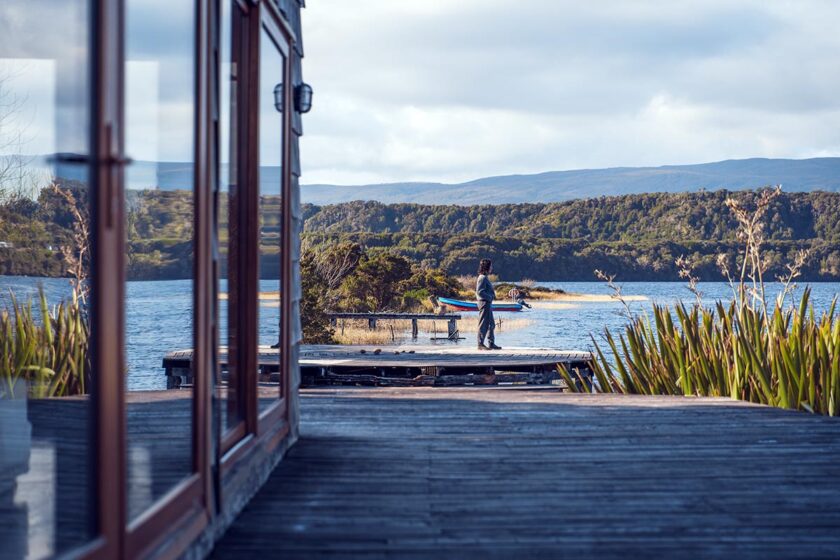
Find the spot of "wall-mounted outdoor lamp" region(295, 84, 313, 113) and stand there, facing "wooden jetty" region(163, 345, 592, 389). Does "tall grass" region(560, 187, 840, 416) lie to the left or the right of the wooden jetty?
right

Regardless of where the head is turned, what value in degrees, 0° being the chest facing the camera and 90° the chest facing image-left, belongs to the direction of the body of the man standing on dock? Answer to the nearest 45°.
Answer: approximately 270°

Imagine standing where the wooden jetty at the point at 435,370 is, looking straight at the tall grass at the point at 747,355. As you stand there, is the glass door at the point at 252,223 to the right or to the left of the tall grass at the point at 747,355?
right

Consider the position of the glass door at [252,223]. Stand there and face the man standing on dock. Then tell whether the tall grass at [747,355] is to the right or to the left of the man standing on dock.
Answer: right

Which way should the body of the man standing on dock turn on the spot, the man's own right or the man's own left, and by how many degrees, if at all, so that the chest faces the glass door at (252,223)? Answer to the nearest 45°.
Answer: approximately 90° to the man's own right
